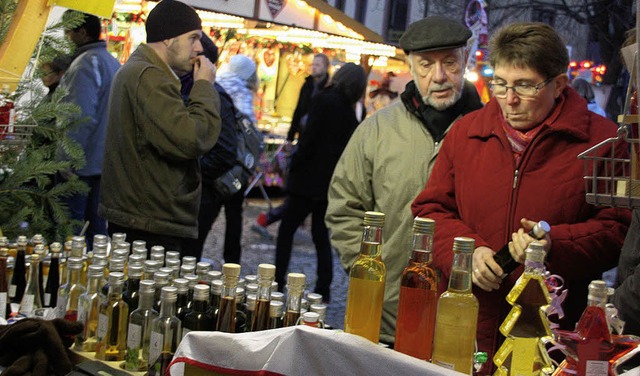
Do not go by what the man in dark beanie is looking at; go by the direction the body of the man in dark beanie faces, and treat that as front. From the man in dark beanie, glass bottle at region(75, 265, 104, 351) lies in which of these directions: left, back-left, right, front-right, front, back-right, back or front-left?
right

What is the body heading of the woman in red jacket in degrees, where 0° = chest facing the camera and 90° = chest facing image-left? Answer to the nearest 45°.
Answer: approximately 45°

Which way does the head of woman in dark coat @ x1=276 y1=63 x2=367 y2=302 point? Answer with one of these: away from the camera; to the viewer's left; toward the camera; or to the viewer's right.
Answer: away from the camera

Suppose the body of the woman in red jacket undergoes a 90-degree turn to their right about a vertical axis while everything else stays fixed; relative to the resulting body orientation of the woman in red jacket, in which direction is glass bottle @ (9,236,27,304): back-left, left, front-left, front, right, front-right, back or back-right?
front-left

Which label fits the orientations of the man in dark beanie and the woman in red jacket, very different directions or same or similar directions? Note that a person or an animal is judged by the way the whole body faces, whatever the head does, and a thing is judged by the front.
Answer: very different directions

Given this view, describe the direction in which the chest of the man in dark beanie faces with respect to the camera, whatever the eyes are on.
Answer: to the viewer's right

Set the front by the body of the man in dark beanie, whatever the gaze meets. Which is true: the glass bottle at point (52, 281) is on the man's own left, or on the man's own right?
on the man's own right

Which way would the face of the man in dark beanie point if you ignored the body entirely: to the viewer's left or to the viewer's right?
to the viewer's right

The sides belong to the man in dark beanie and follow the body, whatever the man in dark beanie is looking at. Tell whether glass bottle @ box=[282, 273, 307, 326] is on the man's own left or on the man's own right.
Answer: on the man's own right

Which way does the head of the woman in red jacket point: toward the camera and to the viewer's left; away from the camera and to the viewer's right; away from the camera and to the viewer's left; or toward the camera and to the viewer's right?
toward the camera and to the viewer's left

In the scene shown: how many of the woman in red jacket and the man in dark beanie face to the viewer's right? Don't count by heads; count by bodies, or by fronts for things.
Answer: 1

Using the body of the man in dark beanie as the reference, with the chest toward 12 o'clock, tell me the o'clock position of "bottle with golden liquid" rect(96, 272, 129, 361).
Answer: The bottle with golden liquid is roughly at 3 o'clock from the man in dark beanie.

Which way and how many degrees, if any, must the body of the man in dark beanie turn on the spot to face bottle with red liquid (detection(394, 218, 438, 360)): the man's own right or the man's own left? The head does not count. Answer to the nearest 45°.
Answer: approximately 90° to the man's own right

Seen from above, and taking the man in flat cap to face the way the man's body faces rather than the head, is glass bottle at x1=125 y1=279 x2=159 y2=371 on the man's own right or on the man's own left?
on the man's own right

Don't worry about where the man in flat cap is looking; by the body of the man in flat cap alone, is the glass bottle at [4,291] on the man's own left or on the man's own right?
on the man's own right
